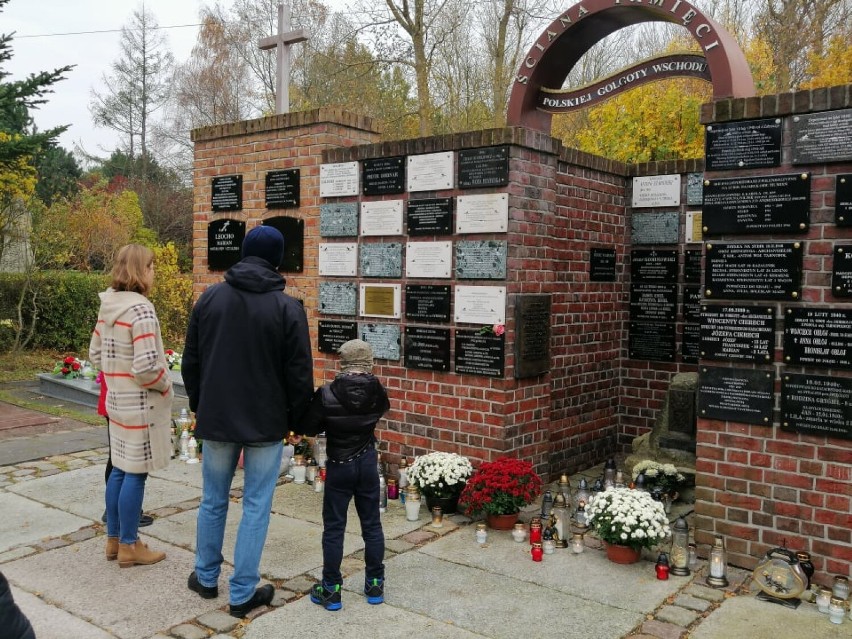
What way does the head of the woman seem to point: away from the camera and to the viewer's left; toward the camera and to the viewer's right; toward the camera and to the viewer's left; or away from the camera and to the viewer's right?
away from the camera and to the viewer's right

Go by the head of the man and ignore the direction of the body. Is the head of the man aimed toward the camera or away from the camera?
away from the camera

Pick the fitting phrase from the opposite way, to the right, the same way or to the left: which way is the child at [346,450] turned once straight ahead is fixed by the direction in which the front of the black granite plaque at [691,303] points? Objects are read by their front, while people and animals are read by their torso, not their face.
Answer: the opposite way

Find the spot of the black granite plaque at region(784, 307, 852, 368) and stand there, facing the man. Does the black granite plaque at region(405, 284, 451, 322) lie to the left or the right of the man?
right

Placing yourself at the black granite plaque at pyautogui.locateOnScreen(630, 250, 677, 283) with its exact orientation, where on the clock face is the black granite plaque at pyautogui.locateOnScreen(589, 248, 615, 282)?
the black granite plaque at pyautogui.locateOnScreen(589, 248, 615, 282) is roughly at 2 o'clock from the black granite plaque at pyautogui.locateOnScreen(630, 250, 677, 283).

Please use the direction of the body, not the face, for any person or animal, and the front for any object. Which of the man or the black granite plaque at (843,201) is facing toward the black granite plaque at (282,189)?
the man

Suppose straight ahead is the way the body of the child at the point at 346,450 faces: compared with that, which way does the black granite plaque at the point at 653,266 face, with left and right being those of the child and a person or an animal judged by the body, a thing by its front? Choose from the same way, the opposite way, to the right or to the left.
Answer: the opposite way

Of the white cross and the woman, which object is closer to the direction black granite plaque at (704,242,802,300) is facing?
the woman

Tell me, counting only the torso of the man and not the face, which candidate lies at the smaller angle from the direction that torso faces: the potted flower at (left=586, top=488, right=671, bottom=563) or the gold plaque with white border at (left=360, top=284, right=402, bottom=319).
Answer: the gold plaque with white border

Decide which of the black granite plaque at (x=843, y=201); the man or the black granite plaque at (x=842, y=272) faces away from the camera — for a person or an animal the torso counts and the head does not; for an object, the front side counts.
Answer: the man

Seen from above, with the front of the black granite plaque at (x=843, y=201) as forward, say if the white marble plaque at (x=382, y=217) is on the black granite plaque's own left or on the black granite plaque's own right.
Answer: on the black granite plaque's own right

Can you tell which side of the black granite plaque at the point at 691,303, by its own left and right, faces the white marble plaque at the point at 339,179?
right
